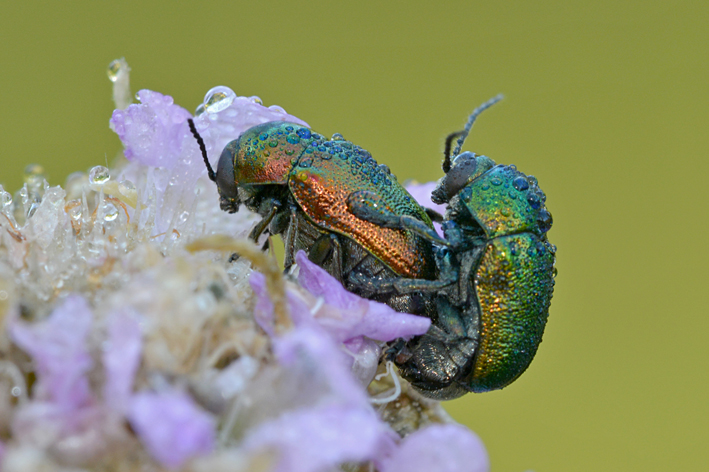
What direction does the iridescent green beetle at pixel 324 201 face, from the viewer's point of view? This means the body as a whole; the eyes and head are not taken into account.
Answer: to the viewer's left
